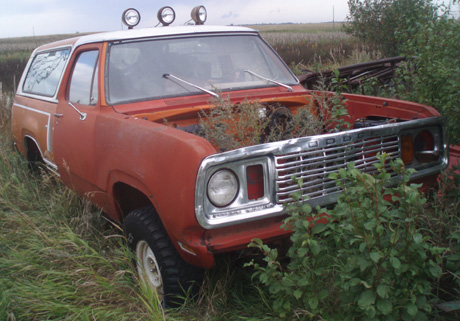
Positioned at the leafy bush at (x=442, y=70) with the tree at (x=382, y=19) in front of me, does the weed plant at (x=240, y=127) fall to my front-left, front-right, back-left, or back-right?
back-left

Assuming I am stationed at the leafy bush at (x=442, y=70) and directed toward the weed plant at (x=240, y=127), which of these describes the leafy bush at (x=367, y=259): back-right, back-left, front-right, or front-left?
front-left

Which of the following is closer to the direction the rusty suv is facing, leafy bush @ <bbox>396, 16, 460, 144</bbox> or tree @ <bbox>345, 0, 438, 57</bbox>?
the leafy bush

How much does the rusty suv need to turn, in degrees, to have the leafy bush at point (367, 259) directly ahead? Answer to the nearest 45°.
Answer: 0° — it already faces it

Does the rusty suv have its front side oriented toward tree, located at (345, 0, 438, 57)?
no

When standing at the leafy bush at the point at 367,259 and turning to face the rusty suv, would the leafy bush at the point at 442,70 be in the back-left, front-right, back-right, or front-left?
front-right

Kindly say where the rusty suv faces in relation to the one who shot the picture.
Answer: facing the viewer and to the right of the viewer

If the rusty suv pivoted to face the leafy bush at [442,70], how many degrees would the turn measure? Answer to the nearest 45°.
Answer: approximately 45° to its left
